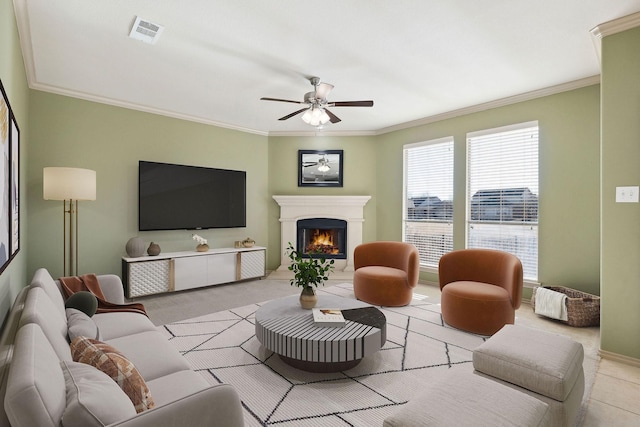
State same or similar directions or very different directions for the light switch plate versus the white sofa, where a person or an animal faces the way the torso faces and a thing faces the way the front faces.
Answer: very different directions

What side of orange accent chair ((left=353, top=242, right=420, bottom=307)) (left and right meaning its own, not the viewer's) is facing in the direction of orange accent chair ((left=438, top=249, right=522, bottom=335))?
left

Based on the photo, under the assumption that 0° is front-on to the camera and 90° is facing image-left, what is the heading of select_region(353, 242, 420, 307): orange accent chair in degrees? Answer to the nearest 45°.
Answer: approximately 45°

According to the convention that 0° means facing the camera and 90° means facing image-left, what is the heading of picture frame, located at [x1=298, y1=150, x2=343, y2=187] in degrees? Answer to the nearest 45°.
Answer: approximately 0°

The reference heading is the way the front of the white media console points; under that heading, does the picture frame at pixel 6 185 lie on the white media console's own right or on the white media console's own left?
on the white media console's own right

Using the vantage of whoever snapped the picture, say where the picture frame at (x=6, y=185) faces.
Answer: facing to the right of the viewer

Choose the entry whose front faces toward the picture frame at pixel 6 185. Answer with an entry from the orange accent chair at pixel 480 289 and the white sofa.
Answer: the orange accent chair

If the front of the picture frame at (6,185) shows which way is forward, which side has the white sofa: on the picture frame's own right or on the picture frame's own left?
on the picture frame's own right

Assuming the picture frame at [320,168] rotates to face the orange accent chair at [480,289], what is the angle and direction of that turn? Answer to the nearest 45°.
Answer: approximately 45° to its left

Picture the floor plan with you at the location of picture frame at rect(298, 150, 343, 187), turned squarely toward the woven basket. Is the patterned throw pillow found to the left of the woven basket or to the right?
right

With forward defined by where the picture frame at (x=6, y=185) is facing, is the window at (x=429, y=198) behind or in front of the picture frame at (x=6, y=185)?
in front

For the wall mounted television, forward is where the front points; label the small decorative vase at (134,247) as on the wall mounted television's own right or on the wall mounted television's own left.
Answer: on the wall mounted television's own right

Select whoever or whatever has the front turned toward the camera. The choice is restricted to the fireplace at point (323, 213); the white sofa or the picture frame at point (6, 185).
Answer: the fireplace

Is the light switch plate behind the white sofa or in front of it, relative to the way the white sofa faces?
in front
